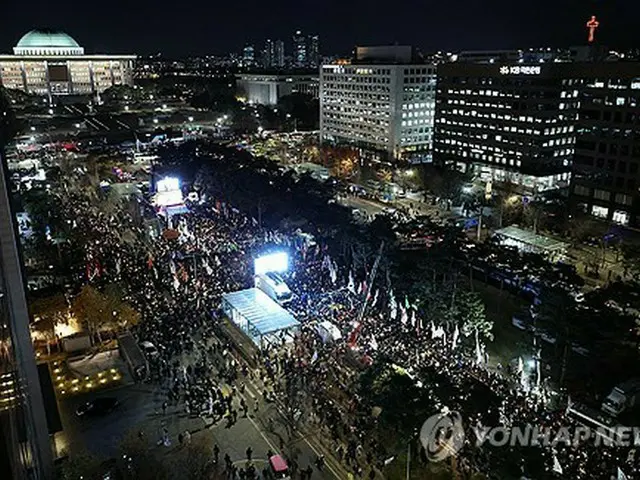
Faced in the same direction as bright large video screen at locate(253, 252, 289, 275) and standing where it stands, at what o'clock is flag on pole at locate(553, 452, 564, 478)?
The flag on pole is roughly at 11 o'clock from the bright large video screen.

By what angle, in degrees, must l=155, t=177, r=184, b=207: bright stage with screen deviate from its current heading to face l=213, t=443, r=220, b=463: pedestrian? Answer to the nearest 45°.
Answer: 0° — it already faces them

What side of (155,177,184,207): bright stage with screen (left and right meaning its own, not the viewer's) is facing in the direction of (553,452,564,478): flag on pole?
front

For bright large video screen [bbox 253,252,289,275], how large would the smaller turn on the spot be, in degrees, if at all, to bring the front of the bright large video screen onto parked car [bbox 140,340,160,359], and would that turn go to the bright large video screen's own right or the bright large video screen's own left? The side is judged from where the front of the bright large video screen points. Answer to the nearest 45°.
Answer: approximately 45° to the bright large video screen's own right

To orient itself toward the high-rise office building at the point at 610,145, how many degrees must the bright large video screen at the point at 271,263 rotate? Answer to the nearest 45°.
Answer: approximately 135° to its left

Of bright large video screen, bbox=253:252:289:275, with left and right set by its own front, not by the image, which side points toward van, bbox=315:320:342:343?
front

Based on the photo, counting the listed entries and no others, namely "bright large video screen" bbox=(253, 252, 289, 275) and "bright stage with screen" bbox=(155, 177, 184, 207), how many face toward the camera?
2

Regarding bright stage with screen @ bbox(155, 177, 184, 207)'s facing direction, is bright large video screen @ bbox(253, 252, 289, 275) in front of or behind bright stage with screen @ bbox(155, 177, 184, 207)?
in front

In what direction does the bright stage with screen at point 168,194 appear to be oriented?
toward the camera

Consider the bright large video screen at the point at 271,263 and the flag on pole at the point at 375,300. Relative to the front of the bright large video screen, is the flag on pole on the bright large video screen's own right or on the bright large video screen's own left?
on the bright large video screen's own left

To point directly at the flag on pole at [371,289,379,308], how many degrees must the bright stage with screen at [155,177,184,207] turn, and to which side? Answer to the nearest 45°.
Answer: approximately 45° to its left

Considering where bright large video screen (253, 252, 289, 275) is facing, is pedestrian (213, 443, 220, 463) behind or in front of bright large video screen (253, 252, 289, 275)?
in front

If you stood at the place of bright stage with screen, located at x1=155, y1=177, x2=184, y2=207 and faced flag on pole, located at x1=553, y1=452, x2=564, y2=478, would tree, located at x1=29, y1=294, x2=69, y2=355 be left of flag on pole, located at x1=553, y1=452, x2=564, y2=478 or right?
right
